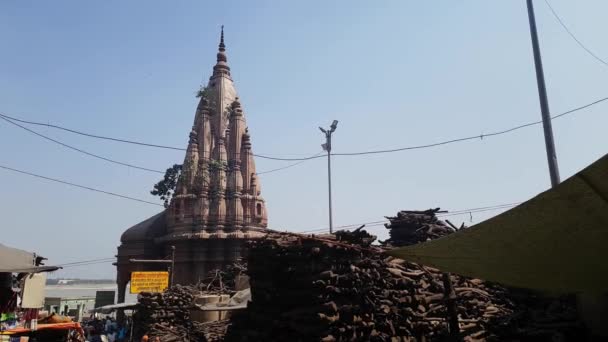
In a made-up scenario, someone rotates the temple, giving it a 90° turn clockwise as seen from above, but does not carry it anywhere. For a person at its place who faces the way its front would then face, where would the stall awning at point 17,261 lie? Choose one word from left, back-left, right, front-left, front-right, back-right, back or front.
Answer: back

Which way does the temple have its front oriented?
to the viewer's left

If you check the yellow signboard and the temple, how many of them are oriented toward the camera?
1

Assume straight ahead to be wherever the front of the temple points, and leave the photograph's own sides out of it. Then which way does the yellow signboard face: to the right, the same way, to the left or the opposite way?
to the left

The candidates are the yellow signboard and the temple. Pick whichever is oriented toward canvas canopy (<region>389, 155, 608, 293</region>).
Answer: the yellow signboard

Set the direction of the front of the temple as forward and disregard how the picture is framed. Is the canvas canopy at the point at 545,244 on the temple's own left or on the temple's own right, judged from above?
on the temple's own left

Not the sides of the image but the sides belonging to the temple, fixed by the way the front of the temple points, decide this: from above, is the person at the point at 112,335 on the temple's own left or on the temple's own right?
on the temple's own left

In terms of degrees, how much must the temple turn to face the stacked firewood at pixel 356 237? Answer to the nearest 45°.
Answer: approximately 90° to its left

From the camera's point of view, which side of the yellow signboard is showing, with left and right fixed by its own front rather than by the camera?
front

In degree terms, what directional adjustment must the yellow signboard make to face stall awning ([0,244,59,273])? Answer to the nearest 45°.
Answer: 0° — it already faces it
